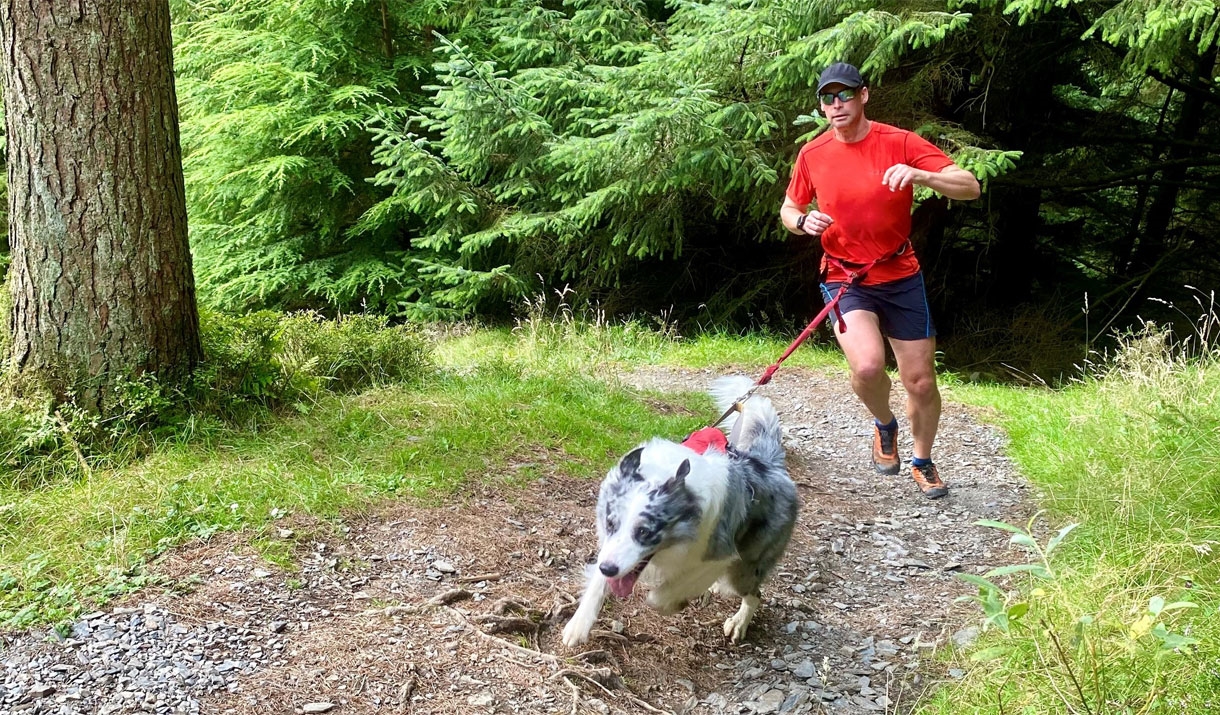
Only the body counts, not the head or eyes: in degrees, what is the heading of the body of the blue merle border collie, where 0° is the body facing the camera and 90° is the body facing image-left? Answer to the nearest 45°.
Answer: approximately 45°

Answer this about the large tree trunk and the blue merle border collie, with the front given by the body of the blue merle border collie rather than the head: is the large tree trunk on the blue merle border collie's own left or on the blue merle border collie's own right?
on the blue merle border collie's own right

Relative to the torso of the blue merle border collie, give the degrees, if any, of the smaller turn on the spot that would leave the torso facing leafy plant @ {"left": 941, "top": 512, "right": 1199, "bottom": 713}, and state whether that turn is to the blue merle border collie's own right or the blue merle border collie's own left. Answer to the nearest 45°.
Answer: approximately 90° to the blue merle border collie's own left
